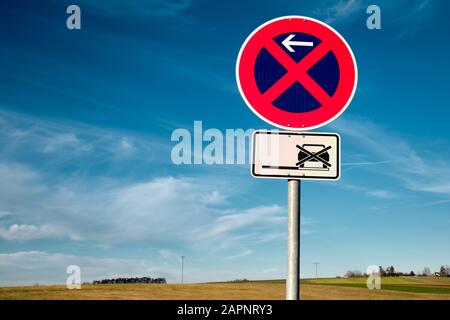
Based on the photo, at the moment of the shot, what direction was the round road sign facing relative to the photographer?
facing the viewer
